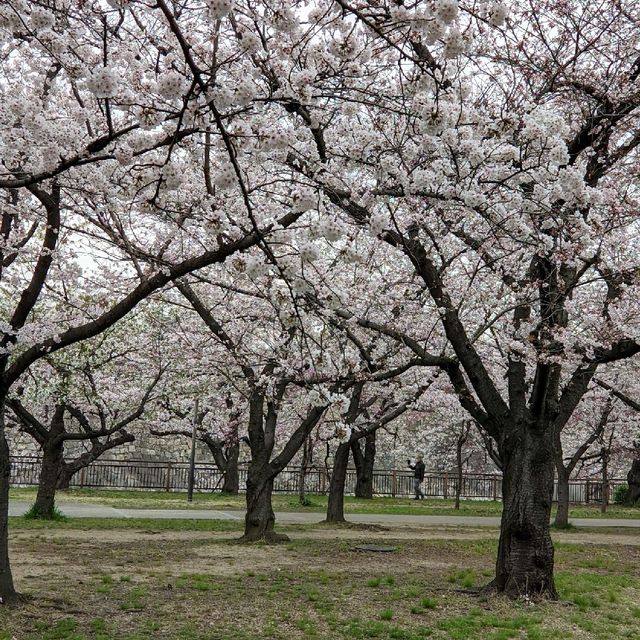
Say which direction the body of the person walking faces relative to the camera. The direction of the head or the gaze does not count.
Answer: to the viewer's left

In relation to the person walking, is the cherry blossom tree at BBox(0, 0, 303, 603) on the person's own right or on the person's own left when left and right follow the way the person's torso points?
on the person's own left

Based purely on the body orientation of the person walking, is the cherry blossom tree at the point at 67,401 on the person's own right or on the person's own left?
on the person's own left

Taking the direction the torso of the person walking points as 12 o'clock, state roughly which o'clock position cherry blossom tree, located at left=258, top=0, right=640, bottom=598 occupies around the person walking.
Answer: The cherry blossom tree is roughly at 9 o'clock from the person walking.
